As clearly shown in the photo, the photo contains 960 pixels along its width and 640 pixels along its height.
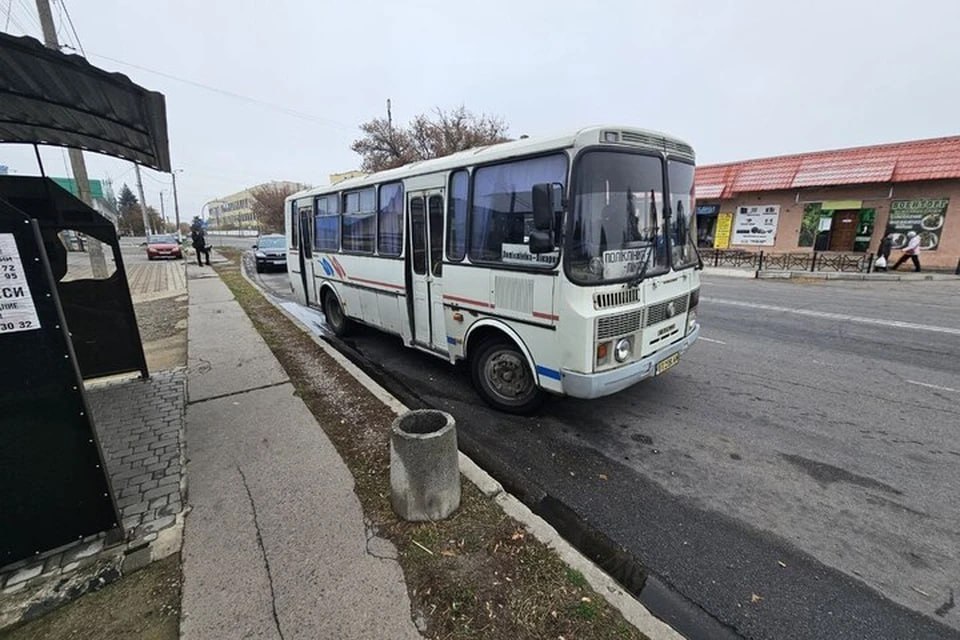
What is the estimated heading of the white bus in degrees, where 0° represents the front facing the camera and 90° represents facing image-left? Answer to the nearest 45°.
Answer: approximately 315°

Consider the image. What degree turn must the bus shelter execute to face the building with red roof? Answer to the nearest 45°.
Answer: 0° — it already faces it

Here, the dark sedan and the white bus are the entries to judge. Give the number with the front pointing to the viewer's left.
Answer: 0

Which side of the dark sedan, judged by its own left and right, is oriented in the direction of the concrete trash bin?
front

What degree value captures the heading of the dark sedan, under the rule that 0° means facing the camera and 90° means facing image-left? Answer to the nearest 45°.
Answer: approximately 0°

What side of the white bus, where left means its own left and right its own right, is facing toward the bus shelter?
right

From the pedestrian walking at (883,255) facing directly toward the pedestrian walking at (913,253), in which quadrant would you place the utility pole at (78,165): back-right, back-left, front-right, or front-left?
back-right

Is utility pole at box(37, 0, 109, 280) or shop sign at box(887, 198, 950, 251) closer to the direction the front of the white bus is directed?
the shop sign

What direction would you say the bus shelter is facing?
to the viewer's right

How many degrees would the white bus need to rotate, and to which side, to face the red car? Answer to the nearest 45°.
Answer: approximately 180°

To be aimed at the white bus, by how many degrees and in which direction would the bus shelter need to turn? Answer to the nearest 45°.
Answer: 0° — it already faces it

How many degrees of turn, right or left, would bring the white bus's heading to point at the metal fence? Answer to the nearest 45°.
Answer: approximately 90° to its left

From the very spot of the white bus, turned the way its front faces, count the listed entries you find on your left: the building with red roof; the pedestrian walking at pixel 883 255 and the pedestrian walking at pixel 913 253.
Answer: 3

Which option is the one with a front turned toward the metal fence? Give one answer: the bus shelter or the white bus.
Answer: the bus shelter

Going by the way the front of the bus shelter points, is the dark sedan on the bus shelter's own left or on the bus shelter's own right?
on the bus shelter's own left
